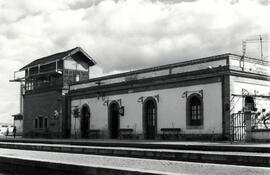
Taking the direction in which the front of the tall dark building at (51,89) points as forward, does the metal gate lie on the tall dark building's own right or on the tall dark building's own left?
on the tall dark building's own left

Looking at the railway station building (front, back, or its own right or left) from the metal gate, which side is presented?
left

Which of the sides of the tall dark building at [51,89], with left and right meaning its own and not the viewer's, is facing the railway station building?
left

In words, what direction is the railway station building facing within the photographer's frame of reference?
facing the viewer and to the left of the viewer

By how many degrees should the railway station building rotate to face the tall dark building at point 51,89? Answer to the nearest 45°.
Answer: approximately 90° to its right

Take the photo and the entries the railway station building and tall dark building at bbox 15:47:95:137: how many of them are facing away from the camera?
0

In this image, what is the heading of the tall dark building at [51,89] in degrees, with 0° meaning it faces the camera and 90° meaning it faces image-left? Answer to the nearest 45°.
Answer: approximately 45°
